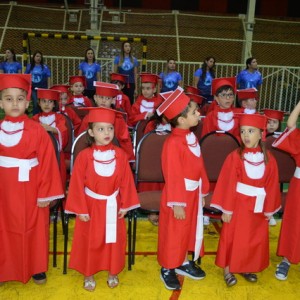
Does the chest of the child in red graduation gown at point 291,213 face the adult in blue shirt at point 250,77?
no

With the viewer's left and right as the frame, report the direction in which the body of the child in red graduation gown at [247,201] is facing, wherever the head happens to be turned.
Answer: facing the viewer

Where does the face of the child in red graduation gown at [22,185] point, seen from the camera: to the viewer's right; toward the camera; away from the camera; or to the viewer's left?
toward the camera

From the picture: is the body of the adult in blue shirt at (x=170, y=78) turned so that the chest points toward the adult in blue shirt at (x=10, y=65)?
no

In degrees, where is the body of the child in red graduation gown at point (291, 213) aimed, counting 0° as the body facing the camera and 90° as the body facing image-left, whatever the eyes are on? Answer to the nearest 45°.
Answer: approximately 0°

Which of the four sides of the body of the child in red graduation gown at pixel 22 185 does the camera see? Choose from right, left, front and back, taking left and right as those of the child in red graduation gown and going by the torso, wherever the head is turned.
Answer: front

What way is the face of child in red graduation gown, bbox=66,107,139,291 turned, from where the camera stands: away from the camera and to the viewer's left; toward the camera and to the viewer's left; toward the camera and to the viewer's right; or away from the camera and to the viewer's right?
toward the camera and to the viewer's right

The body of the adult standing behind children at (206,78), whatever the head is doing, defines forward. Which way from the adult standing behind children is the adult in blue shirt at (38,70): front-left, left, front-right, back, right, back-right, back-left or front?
back-right

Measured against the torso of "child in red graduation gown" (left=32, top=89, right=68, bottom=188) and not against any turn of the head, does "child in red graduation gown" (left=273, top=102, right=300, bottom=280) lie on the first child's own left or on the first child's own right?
on the first child's own left

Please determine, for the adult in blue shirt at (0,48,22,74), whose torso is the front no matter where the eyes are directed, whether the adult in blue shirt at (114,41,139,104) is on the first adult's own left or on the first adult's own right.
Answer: on the first adult's own left

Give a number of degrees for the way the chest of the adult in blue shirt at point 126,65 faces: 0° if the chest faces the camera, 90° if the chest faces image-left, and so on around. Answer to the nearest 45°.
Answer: approximately 0°

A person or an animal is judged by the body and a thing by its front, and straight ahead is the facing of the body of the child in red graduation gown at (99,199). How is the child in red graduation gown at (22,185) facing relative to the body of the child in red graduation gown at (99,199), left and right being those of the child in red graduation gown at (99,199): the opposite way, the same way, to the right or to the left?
the same way

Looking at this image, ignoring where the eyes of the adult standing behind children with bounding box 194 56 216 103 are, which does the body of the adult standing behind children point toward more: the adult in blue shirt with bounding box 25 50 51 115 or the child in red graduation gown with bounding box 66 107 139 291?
the child in red graduation gown

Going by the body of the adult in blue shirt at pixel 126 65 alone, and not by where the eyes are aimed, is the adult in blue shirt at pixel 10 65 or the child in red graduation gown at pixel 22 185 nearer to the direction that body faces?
the child in red graduation gown

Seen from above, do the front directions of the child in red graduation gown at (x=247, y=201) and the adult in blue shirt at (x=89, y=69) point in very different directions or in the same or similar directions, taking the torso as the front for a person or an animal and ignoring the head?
same or similar directions
